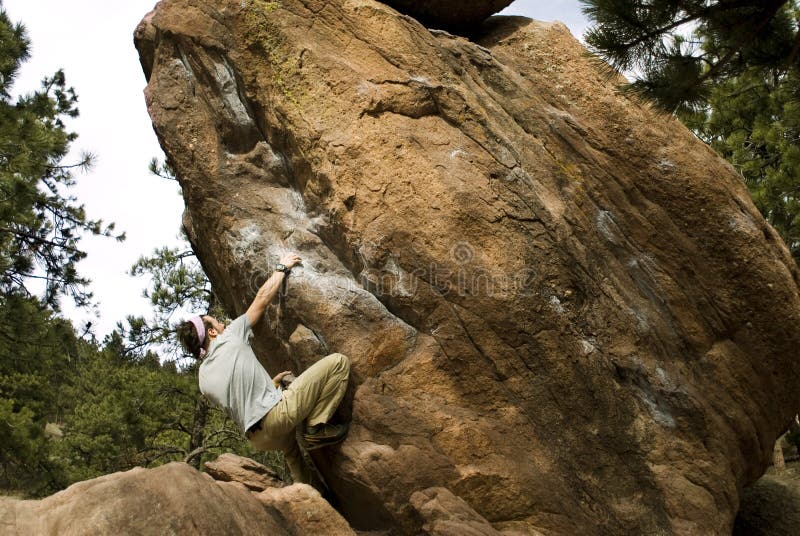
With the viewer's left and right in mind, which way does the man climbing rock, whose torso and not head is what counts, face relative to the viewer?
facing away from the viewer and to the right of the viewer

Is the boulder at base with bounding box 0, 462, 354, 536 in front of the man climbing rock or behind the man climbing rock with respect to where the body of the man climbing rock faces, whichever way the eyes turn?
behind
